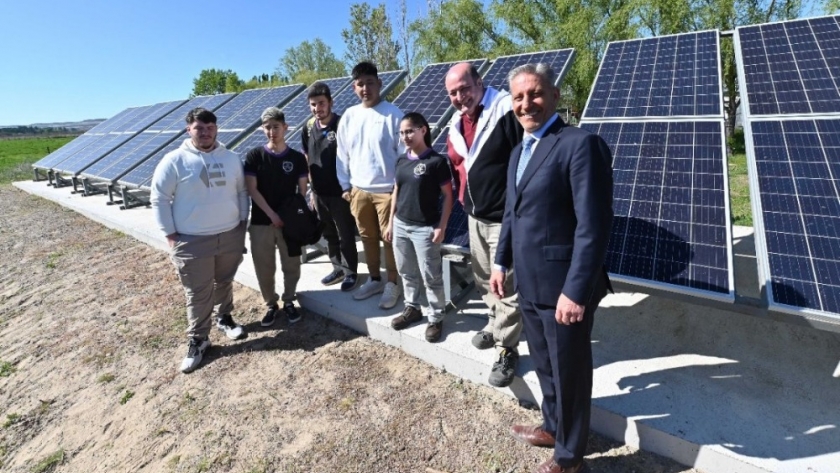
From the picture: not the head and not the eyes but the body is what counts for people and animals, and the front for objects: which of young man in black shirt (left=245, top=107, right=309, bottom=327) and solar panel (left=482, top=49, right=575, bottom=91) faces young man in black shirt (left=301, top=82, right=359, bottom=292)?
the solar panel

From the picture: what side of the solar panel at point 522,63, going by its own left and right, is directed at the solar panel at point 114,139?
right

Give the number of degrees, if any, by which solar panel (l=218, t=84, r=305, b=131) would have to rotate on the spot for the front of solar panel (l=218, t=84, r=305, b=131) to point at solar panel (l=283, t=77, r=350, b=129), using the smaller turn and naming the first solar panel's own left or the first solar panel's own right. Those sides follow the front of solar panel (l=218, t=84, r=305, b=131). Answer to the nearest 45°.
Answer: approximately 90° to the first solar panel's own left

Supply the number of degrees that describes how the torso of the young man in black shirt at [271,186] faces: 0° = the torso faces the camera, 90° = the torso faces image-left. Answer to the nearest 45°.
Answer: approximately 0°

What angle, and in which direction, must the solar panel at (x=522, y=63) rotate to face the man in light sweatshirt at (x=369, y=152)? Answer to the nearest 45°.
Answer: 0° — it already faces them
